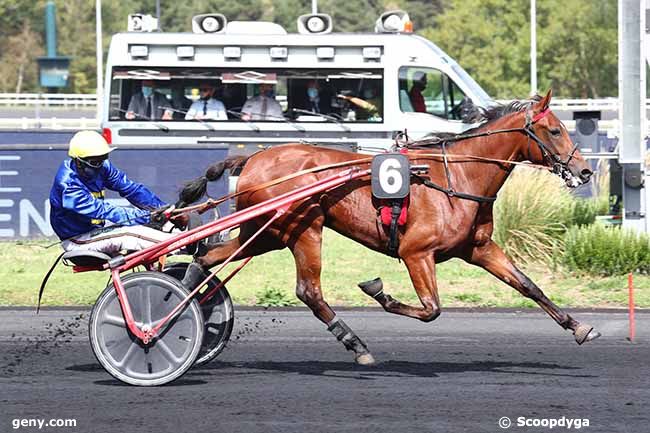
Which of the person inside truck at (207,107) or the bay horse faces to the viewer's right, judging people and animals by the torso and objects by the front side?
the bay horse

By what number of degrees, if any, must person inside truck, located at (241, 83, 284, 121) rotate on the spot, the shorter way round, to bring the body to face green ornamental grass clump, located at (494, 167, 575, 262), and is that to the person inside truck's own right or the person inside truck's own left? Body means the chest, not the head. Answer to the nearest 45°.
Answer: approximately 45° to the person inside truck's own left

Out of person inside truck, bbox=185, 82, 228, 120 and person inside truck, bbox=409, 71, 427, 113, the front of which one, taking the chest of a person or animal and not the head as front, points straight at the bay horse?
person inside truck, bbox=185, 82, 228, 120

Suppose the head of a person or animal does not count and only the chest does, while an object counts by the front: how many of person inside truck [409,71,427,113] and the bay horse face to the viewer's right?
2

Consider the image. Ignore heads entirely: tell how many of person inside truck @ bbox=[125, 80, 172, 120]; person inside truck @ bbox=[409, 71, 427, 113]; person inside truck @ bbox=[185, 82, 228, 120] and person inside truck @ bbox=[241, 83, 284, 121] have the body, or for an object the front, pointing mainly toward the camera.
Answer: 3

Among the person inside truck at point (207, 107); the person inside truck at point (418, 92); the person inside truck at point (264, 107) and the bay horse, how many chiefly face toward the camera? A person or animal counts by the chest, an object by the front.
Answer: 2

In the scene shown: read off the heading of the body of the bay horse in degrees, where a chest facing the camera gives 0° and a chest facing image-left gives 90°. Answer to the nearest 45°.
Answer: approximately 270°

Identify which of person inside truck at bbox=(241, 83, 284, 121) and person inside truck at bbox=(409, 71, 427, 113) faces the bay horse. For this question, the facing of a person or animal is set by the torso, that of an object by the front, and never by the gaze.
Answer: person inside truck at bbox=(241, 83, 284, 121)

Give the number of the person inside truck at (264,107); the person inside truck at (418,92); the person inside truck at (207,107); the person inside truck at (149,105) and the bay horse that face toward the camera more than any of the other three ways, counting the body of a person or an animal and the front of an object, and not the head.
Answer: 3

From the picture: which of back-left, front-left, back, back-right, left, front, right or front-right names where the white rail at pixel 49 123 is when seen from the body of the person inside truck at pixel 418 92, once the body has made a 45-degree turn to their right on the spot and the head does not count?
back

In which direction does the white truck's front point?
to the viewer's right

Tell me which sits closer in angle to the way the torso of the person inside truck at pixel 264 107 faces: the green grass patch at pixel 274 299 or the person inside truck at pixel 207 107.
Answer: the green grass patch

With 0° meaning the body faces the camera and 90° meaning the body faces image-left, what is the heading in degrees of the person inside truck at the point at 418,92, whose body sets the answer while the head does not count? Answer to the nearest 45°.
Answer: approximately 270°

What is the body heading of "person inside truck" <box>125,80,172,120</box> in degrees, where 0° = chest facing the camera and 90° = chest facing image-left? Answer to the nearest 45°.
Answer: approximately 0°

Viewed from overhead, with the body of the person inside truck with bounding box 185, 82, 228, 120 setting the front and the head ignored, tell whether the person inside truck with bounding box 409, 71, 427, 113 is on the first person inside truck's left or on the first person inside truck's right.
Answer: on the first person inside truck's left

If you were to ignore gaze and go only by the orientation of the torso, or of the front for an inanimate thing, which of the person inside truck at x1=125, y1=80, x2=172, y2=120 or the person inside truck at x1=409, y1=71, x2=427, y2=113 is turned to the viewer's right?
the person inside truck at x1=409, y1=71, x2=427, y2=113
